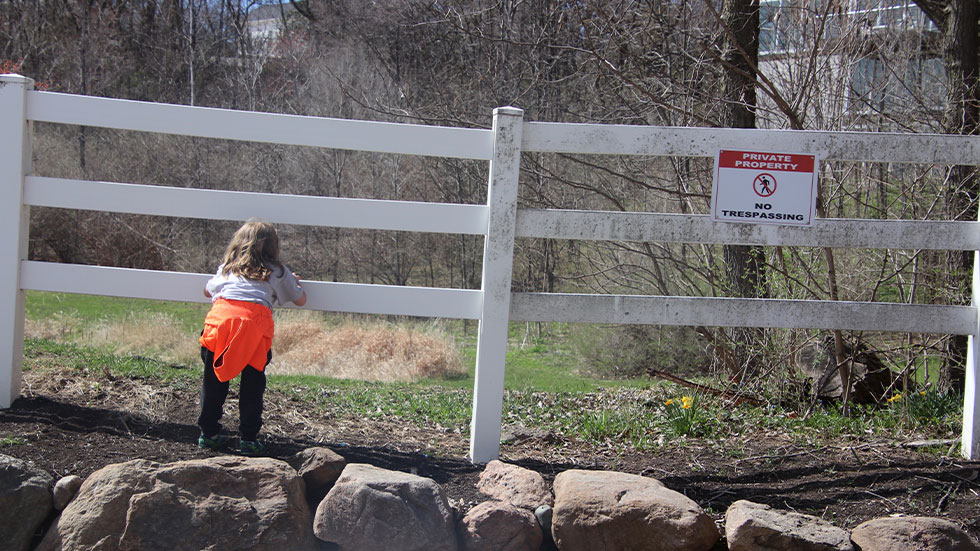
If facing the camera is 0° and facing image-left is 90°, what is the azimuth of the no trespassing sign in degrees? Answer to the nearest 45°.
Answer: approximately 0°

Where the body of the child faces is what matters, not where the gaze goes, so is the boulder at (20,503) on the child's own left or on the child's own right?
on the child's own left

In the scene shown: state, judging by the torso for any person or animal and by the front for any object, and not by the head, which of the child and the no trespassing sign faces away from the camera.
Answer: the child

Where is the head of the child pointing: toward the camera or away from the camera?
away from the camera

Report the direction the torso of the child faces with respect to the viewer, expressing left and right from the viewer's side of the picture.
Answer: facing away from the viewer

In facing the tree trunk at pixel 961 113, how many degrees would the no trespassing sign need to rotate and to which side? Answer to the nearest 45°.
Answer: approximately 135° to its left

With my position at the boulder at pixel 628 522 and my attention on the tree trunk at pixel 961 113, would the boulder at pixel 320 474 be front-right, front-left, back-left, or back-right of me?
back-left

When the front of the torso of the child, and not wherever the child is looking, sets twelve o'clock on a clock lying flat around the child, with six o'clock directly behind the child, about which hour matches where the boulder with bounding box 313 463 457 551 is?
The boulder is roughly at 5 o'clock from the child.

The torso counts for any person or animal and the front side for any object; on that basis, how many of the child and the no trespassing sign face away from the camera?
1

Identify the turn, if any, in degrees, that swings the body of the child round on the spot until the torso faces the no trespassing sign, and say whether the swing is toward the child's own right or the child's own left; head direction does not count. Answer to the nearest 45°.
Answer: approximately 90° to the child's own right

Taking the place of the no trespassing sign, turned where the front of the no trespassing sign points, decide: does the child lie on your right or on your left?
on your right
